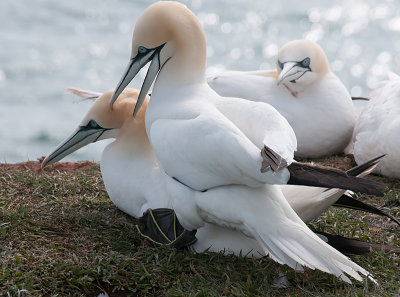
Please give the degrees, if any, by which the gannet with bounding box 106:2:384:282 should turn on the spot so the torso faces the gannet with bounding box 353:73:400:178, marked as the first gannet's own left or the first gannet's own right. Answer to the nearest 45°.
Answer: approximately 135° to the first gannet's own right

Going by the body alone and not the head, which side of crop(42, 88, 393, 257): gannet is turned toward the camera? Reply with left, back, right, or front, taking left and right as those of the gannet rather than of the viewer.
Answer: left

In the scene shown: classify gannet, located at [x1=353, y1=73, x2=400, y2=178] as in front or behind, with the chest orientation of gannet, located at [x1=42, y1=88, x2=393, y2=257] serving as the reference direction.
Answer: behind

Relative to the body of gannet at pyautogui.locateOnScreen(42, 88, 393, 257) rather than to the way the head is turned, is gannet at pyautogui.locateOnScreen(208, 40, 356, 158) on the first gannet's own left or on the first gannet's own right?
on the first gannet's own right

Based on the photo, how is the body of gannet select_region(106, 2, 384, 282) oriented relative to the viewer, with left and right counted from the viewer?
facing to the left of the viewer

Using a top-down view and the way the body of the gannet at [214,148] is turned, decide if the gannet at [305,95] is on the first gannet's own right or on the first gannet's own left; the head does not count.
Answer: on the first gannet's own right
